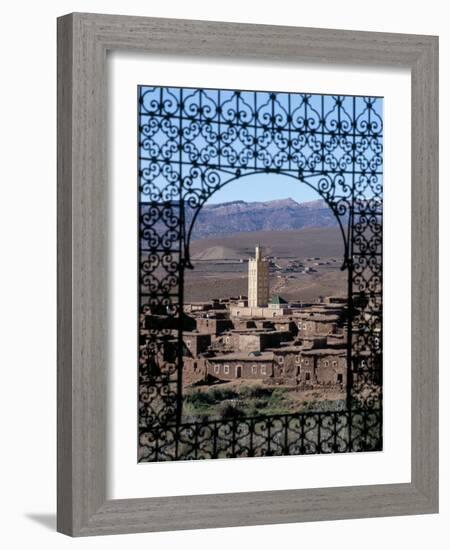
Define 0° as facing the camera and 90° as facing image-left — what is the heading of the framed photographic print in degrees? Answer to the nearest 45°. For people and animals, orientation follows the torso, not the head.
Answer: approximately 315°
